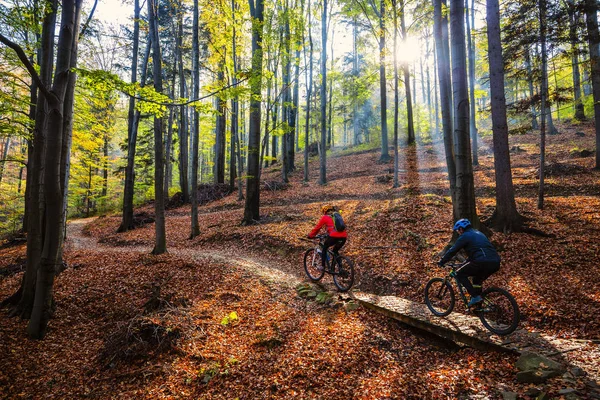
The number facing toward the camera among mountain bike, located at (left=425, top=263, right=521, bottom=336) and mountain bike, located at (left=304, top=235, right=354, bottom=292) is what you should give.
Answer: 0

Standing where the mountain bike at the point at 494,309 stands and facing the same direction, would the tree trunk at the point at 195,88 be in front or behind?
in front

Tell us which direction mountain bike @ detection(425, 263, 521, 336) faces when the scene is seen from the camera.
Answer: facing away from the viewer and to the left of the viewer

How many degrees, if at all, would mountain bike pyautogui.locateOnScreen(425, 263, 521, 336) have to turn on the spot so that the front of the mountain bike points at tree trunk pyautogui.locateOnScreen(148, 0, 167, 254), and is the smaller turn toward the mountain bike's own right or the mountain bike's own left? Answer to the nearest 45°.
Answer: approximately 45° to the mountain bike's own left

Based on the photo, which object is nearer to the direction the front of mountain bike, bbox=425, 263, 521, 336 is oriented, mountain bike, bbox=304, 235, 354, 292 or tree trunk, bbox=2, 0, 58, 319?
the mountain bike

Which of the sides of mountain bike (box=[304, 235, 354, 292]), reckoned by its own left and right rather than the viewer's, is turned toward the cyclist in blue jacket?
back

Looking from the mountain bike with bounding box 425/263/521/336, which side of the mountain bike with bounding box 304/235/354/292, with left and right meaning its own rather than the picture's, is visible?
back

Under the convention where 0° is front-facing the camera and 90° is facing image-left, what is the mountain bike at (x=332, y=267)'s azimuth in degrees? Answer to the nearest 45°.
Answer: approximately 135°

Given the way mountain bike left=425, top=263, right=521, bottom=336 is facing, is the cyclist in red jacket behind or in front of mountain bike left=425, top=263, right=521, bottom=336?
in front

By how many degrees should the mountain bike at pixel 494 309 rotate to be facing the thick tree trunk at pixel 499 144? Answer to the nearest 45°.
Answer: approximately 45° to its right
